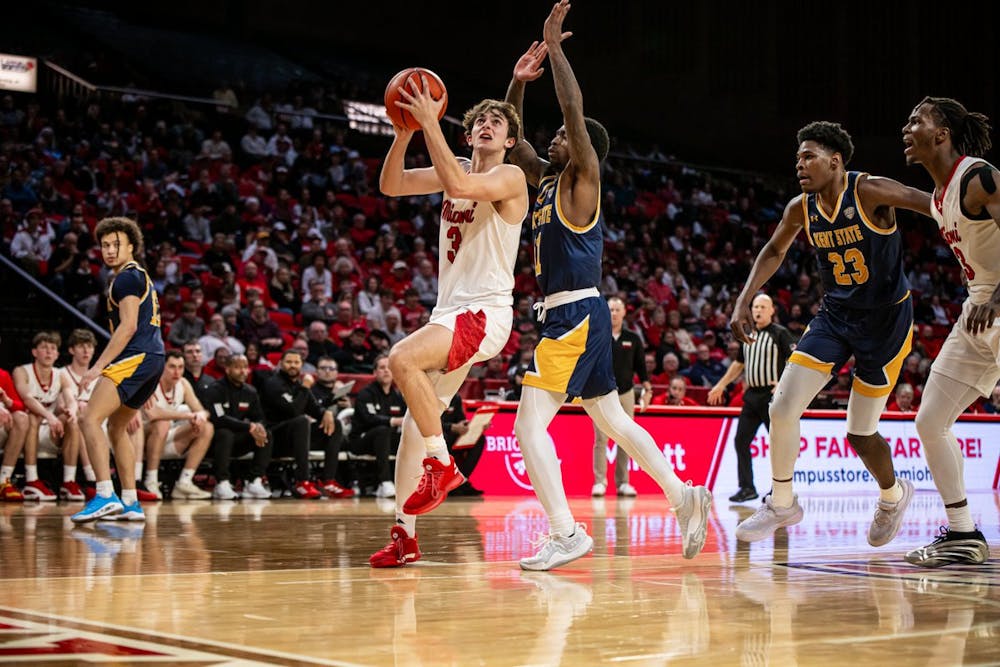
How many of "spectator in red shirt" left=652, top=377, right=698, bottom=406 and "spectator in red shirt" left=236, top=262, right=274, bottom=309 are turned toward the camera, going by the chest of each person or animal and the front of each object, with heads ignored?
2

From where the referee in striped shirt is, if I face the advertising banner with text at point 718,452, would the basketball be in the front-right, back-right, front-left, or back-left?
back-left

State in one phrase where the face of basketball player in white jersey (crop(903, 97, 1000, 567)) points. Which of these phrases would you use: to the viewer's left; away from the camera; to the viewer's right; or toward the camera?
to the viewer's left

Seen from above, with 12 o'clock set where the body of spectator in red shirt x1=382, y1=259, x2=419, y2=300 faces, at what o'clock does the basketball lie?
The basketball is roughly at 12 o'clock from the spectator in red shirt.

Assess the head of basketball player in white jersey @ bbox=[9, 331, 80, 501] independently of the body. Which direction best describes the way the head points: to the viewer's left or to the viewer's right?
to the viewer's right

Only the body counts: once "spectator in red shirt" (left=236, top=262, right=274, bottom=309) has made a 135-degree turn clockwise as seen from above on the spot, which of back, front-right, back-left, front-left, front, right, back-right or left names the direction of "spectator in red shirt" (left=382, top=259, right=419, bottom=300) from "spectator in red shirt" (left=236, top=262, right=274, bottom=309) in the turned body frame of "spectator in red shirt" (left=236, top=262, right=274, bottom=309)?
right

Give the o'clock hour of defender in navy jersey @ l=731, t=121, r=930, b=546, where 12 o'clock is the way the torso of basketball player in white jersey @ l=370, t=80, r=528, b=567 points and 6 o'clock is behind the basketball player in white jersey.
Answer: The defender in navy jersey is roughly at 7 o'clock from the basketball player in white jersey.
